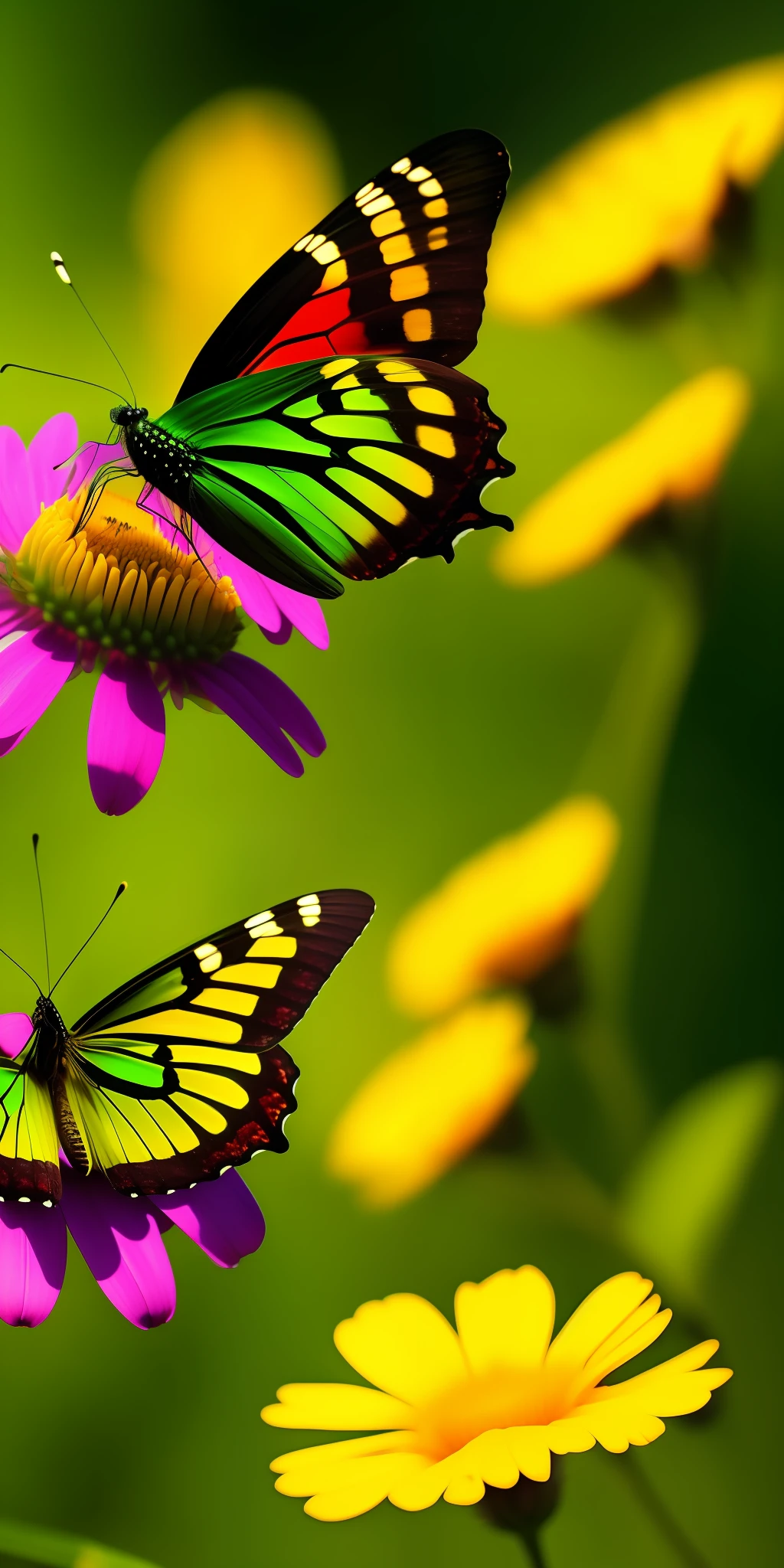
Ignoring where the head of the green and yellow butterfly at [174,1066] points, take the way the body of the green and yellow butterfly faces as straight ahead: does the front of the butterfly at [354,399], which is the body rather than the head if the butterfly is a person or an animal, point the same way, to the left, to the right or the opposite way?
to the left

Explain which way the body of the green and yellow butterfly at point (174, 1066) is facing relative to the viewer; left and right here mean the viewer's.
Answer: facing away from the viewer

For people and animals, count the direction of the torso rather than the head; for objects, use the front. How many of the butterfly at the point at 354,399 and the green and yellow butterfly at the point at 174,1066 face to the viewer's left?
1

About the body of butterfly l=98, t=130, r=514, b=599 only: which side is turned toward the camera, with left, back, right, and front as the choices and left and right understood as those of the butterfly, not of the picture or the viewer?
left
